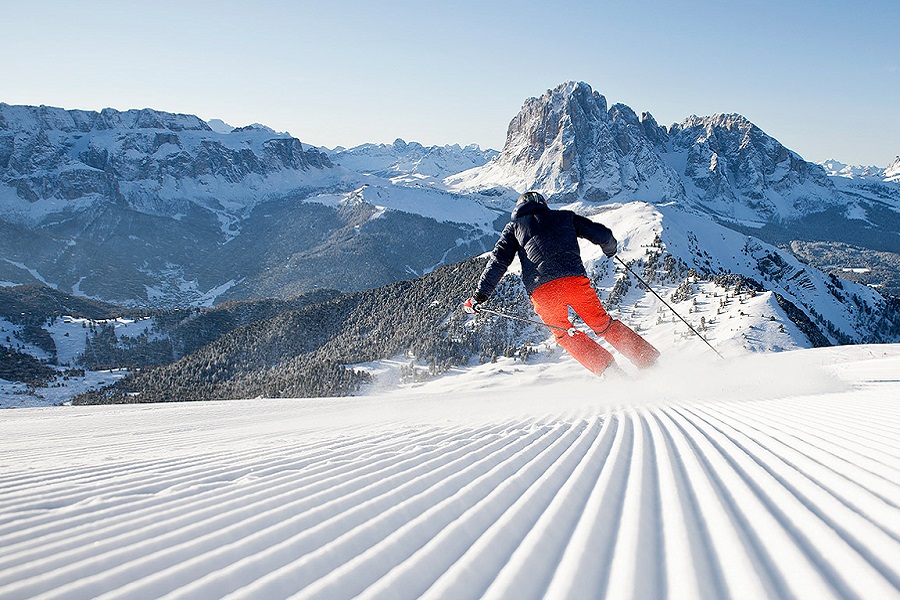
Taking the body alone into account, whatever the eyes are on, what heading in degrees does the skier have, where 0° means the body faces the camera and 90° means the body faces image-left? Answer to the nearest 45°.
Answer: approximately 180°
